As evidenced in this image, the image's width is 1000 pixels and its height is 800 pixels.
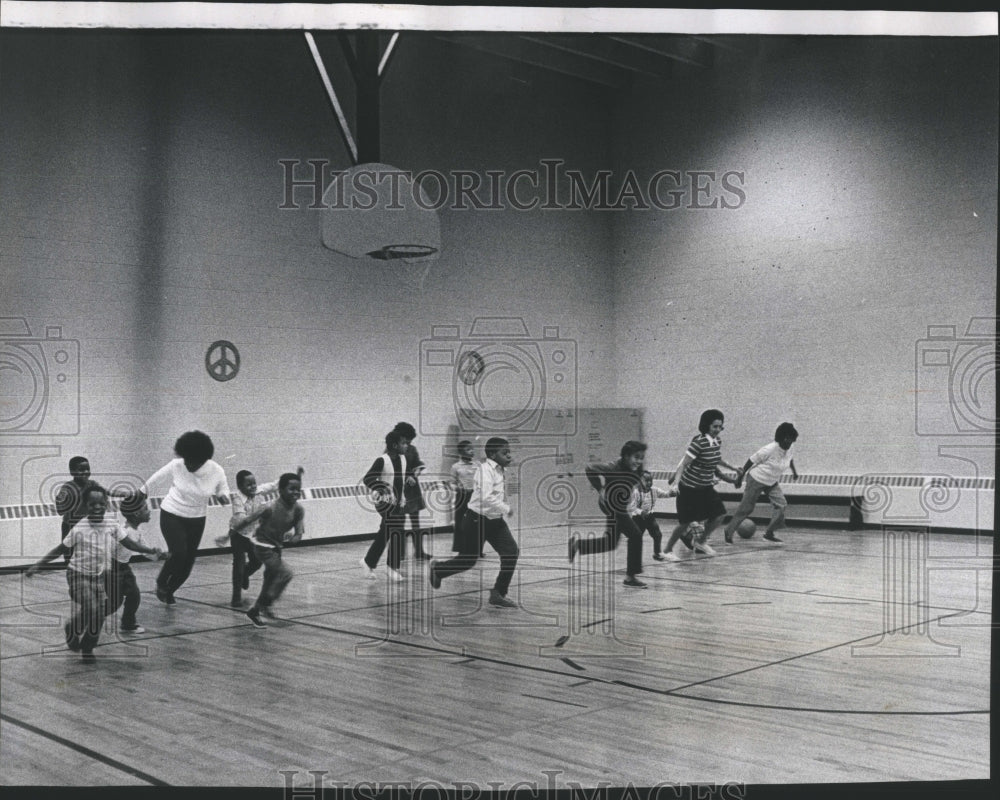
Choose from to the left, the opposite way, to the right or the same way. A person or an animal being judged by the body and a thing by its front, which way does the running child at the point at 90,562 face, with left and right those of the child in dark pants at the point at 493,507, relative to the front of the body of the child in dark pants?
to the right

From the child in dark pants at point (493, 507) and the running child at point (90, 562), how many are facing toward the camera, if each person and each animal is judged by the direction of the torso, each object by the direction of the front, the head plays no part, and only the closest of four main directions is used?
1

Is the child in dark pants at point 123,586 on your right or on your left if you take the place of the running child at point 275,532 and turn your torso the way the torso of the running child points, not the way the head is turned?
on your right
